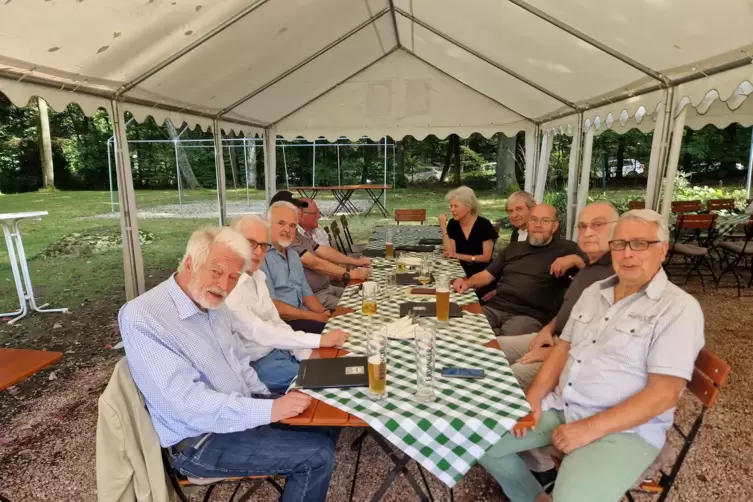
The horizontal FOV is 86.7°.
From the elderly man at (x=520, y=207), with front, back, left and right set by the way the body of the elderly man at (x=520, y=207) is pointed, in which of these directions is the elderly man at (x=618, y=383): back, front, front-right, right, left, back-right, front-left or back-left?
front-left

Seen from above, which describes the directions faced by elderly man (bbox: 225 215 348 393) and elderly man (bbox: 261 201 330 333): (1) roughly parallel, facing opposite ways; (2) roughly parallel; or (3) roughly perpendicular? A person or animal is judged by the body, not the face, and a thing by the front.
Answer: roughly parallel

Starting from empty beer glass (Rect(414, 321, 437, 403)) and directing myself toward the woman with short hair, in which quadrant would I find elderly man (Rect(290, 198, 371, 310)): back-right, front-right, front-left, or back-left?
front-left

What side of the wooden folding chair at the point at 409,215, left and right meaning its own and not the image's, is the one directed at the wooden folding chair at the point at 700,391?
front

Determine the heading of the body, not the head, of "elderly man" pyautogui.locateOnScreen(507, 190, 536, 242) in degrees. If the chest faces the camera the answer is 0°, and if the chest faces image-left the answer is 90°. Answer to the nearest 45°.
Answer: approximately 45°

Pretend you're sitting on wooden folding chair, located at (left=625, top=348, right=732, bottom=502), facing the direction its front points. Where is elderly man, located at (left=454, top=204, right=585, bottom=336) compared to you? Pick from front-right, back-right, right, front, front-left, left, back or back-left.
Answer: right

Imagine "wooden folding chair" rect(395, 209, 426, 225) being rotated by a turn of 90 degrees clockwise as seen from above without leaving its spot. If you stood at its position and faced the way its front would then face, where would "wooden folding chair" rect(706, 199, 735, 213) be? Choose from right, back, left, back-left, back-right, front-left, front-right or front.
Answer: back

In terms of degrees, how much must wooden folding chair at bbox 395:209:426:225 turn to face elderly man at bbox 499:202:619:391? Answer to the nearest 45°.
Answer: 0° — it already faces them

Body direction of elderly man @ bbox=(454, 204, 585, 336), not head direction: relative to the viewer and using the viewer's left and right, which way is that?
facing the viewer and to the left of the viewer

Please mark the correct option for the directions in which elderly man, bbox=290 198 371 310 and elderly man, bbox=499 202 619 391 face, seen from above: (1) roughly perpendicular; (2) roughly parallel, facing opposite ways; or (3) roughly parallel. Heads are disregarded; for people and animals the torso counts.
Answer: roughly parallel, facing opposite ways

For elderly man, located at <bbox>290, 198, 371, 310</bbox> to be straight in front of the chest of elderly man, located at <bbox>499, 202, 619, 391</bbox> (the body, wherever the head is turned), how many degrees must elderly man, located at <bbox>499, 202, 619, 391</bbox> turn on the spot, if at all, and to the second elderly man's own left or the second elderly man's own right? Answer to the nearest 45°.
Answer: approximately 45° to the second elderly man's own right

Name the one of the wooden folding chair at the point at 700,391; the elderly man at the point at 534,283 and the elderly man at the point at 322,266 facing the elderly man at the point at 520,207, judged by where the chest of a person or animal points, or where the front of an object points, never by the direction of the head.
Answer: the elderly man at the point at 322,266

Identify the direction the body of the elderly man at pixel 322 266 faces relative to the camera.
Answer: to the viewer's right

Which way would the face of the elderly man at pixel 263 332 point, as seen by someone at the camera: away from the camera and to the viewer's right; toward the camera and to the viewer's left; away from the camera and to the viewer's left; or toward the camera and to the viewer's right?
toward the camera and to the viewer's right

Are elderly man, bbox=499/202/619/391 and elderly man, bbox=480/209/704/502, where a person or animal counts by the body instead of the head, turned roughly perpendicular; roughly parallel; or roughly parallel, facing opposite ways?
roughly parallel

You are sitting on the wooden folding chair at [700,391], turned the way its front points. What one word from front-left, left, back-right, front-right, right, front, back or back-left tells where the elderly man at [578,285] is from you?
right

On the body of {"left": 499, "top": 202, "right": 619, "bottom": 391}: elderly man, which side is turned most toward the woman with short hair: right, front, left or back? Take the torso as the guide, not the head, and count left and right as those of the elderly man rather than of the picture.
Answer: right

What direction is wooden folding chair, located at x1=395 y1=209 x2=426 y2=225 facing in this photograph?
toward the camera

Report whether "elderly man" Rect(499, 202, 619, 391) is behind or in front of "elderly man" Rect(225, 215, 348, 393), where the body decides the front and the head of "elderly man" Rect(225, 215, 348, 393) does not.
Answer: in front
